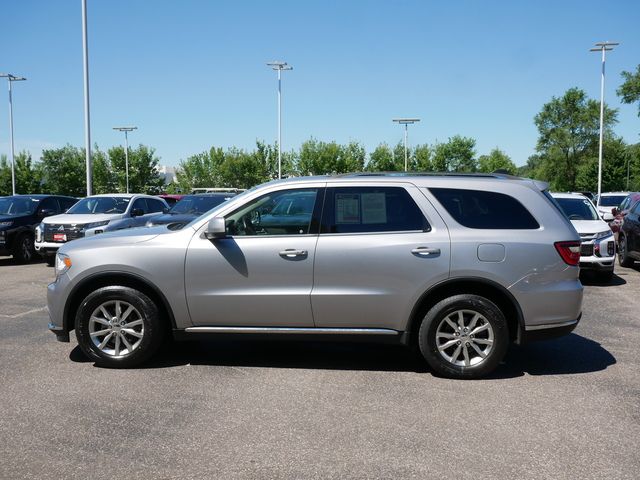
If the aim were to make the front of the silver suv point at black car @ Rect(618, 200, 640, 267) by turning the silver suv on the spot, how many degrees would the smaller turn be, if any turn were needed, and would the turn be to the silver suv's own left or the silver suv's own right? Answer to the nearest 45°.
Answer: approximately 135° to the silver suv's own right

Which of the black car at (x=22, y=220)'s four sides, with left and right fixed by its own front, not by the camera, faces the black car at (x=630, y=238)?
left

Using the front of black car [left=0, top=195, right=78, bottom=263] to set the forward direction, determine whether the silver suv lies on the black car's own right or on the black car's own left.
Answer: on the black car's own left

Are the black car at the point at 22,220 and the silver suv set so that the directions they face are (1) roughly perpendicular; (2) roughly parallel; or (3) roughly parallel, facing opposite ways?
roughly perpendicular

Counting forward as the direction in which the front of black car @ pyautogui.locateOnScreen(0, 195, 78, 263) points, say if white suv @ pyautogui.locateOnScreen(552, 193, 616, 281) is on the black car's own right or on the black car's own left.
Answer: on the black car's own left

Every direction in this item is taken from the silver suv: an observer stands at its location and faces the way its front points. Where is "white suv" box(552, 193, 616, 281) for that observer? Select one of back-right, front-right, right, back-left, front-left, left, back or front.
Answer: back-right

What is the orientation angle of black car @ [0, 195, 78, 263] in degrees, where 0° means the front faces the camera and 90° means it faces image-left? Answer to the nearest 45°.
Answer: approximately 45°

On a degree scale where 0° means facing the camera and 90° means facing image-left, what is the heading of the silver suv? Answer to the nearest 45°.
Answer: approximately 90°

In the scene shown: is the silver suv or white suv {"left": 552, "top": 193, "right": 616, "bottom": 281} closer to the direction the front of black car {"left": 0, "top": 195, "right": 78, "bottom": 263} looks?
the silver suv
